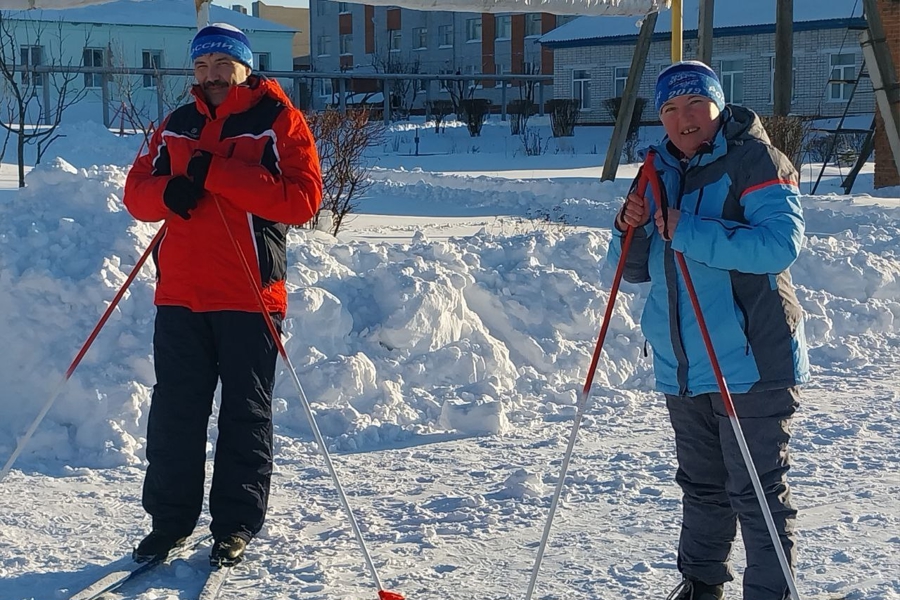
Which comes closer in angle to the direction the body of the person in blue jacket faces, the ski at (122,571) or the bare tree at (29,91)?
the ski

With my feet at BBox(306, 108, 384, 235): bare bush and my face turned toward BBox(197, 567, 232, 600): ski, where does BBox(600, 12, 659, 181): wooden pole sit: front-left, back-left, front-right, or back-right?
back-left

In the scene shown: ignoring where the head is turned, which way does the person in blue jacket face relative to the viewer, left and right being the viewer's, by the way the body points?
facing the viewer and to the left of the viewer

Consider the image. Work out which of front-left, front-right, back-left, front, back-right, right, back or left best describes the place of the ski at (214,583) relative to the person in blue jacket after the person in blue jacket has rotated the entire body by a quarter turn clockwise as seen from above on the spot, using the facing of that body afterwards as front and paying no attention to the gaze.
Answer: front-left

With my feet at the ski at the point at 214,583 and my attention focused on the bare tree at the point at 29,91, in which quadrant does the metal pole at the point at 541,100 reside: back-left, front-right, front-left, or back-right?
front-right

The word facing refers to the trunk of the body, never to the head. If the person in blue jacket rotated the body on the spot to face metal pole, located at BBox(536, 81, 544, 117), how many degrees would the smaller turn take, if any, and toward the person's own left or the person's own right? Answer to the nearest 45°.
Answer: approximately 135° to the person's own right

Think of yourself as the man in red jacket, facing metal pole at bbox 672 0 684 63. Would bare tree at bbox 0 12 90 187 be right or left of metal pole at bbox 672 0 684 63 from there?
left

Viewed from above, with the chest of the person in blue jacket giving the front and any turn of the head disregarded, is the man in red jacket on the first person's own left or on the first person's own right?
on the first person's own right

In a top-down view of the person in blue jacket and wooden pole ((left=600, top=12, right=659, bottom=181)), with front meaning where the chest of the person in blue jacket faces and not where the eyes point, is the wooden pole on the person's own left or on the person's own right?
on the person's own right

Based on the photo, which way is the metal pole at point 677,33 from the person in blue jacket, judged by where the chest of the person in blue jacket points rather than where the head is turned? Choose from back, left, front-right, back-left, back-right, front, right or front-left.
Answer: back-right
